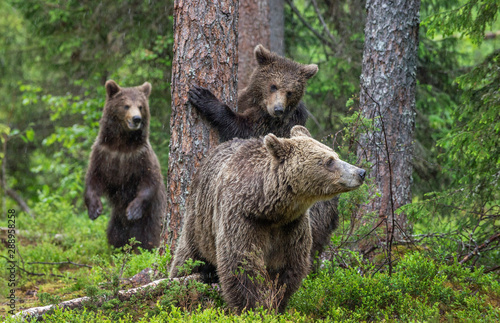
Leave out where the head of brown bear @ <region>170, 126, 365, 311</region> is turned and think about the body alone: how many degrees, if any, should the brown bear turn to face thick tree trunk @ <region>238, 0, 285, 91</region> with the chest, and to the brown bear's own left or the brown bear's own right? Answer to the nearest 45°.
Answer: approximately 135° to the brown bear's own left

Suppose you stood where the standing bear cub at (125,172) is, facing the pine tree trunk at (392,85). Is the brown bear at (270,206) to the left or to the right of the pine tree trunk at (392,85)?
right

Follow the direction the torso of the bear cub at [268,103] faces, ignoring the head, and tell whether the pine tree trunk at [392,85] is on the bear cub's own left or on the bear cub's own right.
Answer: on the bear cub's own left

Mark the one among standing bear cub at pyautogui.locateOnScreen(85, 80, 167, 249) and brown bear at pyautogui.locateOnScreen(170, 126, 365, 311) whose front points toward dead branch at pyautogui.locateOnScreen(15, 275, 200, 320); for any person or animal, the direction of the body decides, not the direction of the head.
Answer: the standing bear cub

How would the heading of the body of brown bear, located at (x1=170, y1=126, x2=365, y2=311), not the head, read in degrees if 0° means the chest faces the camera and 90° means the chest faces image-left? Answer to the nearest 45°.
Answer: approximately 315°

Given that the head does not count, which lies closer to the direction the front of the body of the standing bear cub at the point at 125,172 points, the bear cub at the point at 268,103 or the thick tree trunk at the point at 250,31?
the bear cub

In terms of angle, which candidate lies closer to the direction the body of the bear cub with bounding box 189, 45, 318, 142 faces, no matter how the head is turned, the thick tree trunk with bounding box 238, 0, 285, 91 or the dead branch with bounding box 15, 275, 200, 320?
the dead branch

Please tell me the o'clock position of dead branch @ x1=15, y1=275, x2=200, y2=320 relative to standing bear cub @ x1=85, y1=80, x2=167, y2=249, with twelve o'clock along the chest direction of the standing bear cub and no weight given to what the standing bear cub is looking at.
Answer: The dead branch is roughly at 12 o'clock from the standing bear cub.

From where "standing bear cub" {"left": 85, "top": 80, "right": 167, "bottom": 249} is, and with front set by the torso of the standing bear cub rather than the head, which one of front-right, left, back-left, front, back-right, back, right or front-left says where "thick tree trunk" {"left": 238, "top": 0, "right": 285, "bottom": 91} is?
back-left

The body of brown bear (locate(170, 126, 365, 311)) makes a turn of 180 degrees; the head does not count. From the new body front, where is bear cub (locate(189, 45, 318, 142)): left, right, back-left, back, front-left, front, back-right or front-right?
front-right

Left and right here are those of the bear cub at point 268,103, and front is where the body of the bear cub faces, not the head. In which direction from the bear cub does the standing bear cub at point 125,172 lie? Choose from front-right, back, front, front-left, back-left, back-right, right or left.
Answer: back-right

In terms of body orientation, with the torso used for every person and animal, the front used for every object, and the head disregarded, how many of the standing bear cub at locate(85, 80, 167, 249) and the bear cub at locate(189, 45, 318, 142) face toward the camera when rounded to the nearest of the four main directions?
2

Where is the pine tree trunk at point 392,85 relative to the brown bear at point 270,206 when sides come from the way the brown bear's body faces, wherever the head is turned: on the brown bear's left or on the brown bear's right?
on the brown bear's left

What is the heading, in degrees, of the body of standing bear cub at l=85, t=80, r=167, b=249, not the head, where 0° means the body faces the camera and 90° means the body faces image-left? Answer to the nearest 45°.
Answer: approximately 0°

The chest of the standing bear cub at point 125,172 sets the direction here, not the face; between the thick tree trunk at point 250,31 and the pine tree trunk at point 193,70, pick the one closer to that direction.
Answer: the pine tree trunk

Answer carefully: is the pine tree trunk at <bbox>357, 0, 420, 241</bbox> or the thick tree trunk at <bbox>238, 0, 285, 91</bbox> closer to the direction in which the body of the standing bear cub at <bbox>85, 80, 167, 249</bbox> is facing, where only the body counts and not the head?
the pine tree trunk
